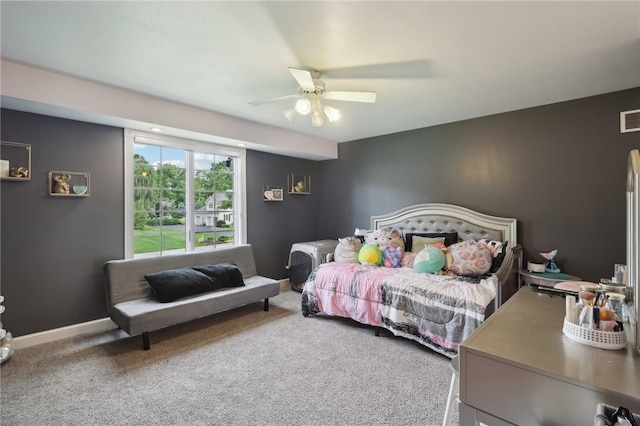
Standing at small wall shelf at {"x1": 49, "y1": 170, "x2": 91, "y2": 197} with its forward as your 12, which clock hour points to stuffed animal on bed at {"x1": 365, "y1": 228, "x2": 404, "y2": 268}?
The stuffed animal on bed is roughly at 10 o'clock from the small wall shelf.

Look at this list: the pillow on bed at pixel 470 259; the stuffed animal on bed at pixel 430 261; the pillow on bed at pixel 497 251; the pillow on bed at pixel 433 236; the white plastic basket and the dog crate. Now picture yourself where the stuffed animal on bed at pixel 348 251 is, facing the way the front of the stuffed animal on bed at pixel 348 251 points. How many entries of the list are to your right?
1

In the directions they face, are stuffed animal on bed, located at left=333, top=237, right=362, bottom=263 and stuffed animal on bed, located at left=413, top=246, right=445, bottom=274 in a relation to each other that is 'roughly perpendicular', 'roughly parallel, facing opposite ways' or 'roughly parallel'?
roughly parallel

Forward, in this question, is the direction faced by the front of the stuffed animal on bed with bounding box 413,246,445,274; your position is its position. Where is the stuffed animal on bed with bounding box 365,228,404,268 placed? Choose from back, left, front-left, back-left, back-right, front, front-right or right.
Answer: right

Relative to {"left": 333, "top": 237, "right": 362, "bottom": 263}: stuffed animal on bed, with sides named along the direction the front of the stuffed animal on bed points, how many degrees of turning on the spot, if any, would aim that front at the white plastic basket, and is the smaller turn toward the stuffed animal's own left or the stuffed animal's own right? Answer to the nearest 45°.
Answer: approximately 45° to the stuffed animal's own left

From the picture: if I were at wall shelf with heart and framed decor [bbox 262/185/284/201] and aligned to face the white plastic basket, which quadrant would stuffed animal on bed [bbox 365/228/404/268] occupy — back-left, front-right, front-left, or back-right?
front-left

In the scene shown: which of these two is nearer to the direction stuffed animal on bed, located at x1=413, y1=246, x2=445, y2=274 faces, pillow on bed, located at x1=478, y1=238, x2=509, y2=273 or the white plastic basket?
the white plastic basket

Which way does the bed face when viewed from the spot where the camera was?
facing the viewer and to the left of the viewer

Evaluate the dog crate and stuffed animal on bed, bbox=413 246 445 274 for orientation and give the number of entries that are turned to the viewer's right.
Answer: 0

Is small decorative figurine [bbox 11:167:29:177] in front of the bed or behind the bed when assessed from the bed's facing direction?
in front

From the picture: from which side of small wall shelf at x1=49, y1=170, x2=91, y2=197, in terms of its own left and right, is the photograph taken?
front

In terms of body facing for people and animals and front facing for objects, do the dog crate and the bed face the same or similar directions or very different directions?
same or similar directions

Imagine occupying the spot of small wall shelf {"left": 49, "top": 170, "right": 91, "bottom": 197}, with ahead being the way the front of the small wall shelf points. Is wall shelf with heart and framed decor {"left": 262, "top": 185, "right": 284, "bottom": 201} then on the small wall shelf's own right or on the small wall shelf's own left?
on the small wall shelf's own left

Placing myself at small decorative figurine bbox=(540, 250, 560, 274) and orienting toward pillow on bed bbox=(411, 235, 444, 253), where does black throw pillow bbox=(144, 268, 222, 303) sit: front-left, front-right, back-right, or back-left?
front-left

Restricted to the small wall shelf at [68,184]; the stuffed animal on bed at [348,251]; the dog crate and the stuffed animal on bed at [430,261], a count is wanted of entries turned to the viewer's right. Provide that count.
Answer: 0

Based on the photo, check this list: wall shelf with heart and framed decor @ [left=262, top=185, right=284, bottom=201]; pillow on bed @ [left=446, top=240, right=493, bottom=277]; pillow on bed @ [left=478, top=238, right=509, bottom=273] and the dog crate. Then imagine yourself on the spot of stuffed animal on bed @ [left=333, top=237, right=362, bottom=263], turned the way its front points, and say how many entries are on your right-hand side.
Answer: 2

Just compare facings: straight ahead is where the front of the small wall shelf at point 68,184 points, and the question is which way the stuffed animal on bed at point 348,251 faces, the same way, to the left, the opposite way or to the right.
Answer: to the right
